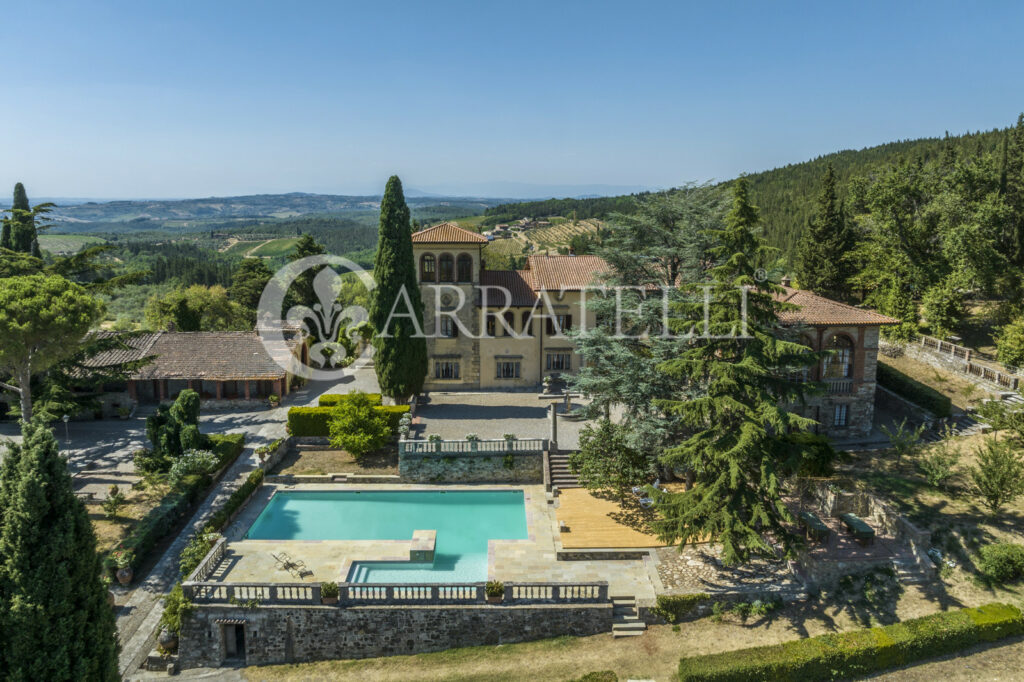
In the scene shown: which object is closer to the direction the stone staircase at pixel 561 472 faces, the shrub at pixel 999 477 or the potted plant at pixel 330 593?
the potted plant

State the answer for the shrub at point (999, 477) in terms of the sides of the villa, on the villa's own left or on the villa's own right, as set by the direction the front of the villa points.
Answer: on the villa's own left

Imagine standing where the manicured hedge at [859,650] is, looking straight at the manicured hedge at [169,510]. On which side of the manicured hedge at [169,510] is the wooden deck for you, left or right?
right

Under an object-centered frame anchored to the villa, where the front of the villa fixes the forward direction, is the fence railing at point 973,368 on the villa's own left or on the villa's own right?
on the villa's own left

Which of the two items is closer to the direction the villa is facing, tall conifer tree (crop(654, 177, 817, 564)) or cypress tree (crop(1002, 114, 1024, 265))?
the tall conifer tree

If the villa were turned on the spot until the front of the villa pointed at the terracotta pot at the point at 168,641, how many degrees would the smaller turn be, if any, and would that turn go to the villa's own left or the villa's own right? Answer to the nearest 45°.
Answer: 0° — it already faces it

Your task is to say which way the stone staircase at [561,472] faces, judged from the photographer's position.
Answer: facing the viewer

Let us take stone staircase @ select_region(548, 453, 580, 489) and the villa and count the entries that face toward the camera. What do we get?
2

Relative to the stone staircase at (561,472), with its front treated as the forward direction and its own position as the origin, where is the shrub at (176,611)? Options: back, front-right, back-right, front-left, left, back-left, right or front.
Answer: front-right

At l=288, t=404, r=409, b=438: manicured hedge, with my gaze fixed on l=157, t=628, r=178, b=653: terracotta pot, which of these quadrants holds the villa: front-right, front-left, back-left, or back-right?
back-left

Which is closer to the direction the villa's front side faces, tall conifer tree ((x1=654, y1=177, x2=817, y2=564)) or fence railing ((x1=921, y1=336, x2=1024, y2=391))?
the tall conifer tree

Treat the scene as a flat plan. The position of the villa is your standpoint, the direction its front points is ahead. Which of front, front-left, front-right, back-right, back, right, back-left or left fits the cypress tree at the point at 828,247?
back-left

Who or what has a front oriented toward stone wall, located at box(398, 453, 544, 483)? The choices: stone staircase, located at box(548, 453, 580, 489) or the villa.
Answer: the villa

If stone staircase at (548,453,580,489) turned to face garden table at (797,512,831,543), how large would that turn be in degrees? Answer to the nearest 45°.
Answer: approximately 45° to its left
